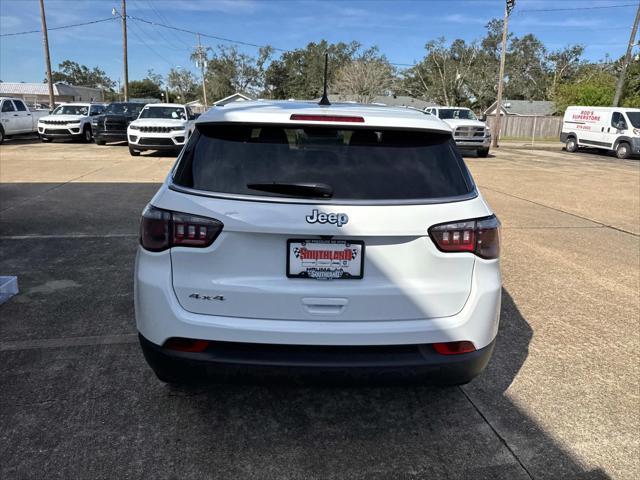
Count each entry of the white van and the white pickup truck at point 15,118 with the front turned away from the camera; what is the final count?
0

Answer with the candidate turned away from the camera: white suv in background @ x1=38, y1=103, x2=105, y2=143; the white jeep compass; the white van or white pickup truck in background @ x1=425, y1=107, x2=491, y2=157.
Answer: the white jeep compass

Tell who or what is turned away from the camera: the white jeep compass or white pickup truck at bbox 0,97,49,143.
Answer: the white jeep compass

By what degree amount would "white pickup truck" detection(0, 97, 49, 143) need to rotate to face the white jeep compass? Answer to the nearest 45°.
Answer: approximately 45° to its left

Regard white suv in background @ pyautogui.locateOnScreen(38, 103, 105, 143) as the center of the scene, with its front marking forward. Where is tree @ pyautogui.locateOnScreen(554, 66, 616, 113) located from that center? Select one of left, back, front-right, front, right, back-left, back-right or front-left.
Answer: back-left

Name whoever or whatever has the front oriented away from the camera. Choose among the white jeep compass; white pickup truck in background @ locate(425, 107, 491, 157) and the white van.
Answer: the white jeep compass

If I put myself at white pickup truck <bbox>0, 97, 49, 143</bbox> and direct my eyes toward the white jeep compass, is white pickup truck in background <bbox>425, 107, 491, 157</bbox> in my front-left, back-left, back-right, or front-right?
front-left

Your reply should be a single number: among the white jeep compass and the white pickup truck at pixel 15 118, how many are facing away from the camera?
1

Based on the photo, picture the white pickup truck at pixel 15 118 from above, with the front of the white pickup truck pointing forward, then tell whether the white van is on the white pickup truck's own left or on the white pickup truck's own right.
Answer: on the white pickup truck's own left

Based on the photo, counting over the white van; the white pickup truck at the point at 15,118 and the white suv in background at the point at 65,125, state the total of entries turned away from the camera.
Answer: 0

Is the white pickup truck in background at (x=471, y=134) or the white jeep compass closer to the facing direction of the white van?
the white jeep compass

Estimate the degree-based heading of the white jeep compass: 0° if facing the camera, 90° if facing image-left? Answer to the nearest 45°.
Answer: approximately 180°

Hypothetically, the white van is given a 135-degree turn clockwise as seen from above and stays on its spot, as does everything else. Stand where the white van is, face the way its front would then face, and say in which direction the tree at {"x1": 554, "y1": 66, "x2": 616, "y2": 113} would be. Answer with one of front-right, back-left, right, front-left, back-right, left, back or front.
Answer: right

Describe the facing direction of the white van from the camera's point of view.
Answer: facing the viewer and to the right of the viewer

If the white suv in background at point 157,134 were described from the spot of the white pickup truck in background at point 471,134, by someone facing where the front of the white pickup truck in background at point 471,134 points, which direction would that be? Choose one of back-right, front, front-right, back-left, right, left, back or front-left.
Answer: right

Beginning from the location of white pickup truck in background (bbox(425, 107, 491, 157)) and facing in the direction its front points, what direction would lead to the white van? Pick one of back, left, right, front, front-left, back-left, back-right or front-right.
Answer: left

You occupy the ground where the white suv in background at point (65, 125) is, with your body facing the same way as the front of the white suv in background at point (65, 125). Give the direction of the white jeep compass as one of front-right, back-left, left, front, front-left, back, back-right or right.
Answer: front-left

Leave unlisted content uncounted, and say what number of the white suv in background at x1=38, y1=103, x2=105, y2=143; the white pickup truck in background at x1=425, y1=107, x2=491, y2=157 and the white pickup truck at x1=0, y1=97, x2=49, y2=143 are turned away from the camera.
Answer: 0

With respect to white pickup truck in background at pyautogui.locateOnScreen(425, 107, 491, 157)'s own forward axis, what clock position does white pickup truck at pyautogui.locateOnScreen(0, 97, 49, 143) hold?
The white pickup truck at pyautogui.locateOnScreen(0, 97, 49, 143) is roughly at 4 o'clock from the white pickup truck in background.
